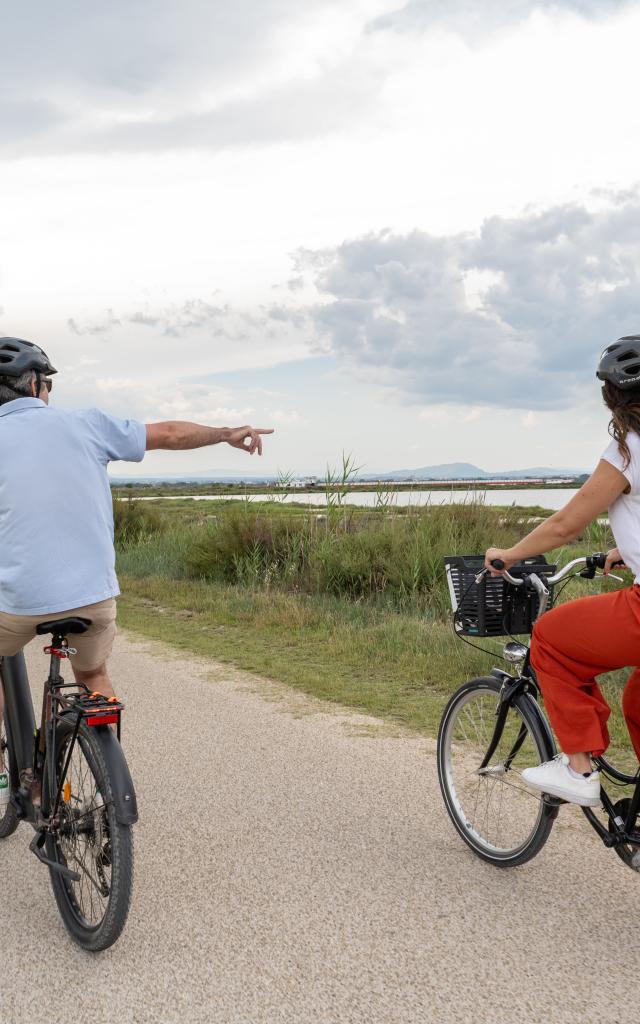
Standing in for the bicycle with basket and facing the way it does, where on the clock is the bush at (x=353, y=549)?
The bush is roughly at 1 o'clock from the bicycle with basket.

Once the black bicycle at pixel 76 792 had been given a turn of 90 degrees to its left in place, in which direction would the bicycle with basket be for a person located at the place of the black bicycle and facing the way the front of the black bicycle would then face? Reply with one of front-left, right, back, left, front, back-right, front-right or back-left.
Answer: back-left

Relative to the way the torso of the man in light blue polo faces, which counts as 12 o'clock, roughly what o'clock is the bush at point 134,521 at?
The bush is roughly at 12 o'clock from the man in light blue polo.

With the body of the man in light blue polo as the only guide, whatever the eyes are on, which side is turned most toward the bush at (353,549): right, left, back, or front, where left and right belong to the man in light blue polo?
front

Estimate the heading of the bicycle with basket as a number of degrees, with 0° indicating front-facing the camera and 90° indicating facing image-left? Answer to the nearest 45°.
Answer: approximately 135°

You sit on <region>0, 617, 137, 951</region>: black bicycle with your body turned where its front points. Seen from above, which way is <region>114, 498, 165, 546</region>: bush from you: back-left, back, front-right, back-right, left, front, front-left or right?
front-right

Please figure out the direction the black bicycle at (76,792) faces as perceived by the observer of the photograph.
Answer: facing away from the viewer and to the left of the viewer

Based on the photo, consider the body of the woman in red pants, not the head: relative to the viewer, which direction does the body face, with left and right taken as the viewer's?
facing away from the viewer and to the left of the viewer

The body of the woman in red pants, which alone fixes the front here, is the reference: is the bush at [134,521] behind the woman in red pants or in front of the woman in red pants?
in front

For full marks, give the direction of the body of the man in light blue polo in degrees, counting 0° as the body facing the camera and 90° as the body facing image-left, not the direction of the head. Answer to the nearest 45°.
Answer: approximately 180°
